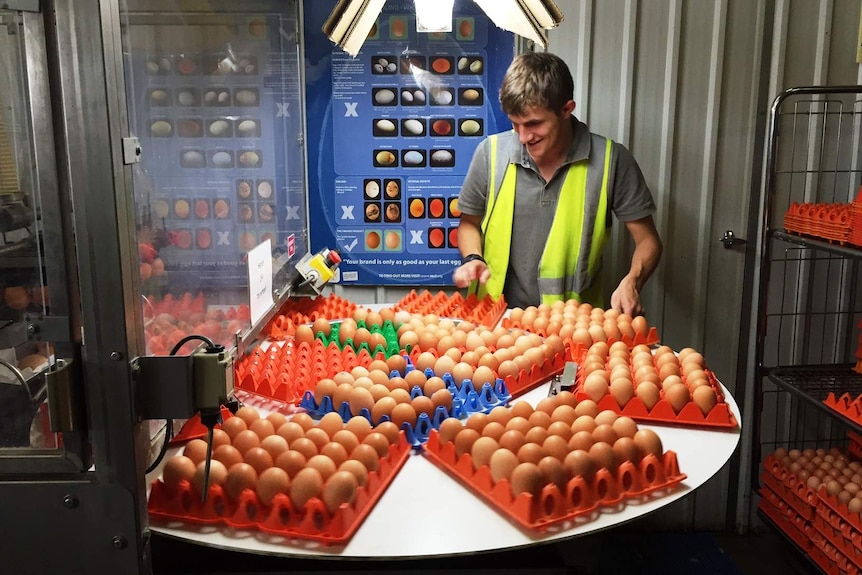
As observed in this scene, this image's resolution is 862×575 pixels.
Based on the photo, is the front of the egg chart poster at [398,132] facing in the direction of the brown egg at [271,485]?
yes

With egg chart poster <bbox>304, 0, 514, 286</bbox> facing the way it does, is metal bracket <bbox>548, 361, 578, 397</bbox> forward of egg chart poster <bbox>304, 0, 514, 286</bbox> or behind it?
forward

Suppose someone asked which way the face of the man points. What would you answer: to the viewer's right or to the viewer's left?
to the viewer's left

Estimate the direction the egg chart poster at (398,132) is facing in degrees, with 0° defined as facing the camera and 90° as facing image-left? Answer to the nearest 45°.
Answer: approximately 0°

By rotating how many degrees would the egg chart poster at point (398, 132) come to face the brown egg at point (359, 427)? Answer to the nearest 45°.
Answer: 0° — it already faces it

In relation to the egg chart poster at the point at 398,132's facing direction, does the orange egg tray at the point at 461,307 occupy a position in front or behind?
in front

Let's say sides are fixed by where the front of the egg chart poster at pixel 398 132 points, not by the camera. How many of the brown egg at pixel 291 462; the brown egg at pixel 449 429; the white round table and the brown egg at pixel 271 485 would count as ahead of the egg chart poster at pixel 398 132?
4

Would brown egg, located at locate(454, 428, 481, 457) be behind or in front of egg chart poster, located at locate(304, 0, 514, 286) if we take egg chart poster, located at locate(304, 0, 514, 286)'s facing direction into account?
in front

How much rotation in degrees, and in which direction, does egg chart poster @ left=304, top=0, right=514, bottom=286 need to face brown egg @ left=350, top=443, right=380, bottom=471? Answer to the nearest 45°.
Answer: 0° — it already faces it

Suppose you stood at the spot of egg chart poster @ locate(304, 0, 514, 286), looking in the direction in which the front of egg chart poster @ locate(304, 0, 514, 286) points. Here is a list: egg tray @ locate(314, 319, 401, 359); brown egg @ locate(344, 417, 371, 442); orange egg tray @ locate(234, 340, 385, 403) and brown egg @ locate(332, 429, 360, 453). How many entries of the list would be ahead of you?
4

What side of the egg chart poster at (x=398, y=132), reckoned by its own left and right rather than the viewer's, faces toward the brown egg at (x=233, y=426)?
front

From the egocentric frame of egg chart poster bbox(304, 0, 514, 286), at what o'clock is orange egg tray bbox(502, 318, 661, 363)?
The orange egg tray is roughly at 11 o'clock from the egg chart poster.

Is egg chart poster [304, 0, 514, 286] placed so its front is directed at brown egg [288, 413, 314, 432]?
yes

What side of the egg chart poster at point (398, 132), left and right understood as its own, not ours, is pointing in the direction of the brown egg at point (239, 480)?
front

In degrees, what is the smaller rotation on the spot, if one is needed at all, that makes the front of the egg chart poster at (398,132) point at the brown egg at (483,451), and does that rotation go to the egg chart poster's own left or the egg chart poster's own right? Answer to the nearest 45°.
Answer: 0° — it already faces it

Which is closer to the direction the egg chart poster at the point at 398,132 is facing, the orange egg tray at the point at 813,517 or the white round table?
the white round table
